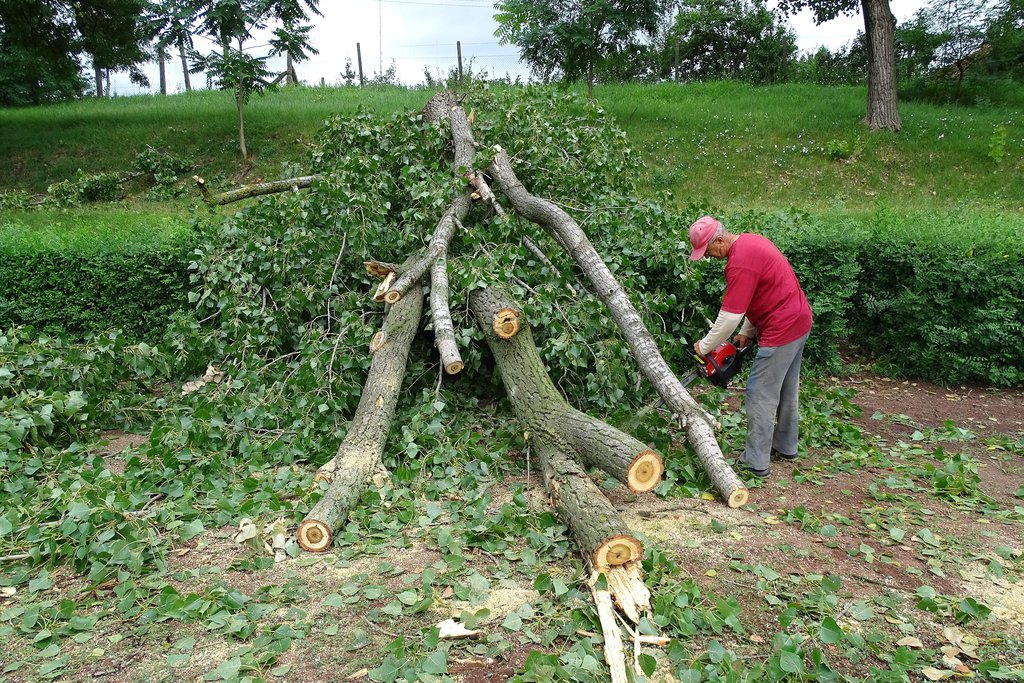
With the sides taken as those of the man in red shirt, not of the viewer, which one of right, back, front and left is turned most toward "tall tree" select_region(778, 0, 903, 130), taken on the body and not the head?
right

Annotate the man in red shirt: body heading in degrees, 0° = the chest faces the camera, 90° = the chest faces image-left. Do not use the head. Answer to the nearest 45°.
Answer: approximately 90°

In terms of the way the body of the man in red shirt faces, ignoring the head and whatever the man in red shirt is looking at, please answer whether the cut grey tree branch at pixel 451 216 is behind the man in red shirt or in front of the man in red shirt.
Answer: in front

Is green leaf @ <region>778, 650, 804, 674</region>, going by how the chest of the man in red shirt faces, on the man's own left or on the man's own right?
on the man's own left

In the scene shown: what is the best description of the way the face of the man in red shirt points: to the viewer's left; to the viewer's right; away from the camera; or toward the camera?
to the viewer's left

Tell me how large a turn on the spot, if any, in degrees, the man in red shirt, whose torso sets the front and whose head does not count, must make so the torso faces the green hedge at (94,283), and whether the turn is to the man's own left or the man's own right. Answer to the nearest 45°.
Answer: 0° — they already face it

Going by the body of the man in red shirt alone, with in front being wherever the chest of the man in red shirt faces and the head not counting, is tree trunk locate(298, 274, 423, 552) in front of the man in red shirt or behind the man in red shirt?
in front

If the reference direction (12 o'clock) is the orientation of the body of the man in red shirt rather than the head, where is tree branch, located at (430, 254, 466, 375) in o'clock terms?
The tree branch is roughly at 12 o'clock from the man in red shirt.

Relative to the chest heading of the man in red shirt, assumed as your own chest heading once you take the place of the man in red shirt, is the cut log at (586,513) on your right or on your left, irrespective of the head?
on your left

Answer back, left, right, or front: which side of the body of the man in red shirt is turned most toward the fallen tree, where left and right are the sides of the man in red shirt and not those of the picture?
front

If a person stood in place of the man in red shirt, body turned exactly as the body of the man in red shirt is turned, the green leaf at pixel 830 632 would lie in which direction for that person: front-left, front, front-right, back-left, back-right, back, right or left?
left

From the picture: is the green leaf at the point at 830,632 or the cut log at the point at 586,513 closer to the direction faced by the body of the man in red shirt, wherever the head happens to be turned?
the cut log
